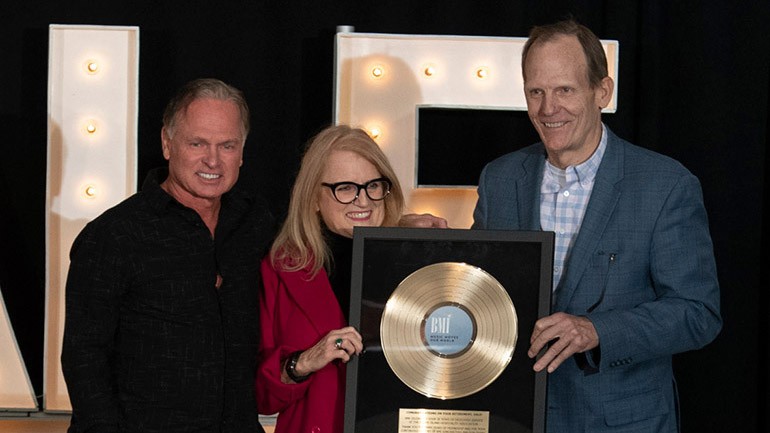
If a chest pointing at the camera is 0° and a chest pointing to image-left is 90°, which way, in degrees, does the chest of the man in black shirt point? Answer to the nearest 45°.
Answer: approximately 315°

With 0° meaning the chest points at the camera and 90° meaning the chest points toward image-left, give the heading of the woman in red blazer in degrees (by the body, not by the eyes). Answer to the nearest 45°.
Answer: approximately 315°
